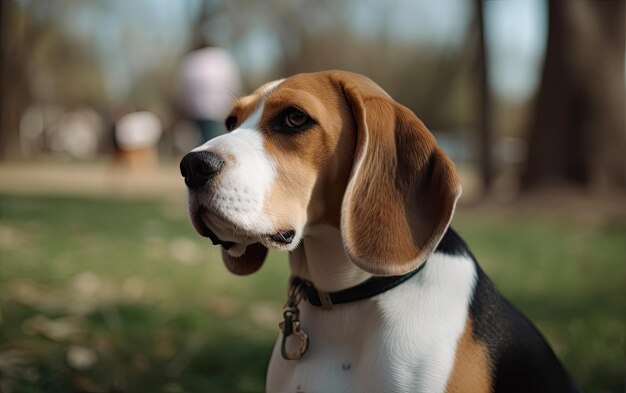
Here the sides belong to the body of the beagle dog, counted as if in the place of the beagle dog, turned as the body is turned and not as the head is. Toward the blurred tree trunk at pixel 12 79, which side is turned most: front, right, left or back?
right

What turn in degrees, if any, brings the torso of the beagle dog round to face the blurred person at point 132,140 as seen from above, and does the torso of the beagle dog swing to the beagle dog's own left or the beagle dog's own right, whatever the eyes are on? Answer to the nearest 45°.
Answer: approximately 135° to the beagle dog's own right

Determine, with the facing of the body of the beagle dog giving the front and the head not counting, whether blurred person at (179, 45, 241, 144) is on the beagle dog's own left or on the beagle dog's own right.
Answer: on the beagle dog's own right

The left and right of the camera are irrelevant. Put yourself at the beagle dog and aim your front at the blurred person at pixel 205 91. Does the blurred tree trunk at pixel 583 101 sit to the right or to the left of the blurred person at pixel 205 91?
right

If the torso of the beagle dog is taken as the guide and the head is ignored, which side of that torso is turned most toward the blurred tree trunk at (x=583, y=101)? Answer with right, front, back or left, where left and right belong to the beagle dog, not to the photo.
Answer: back

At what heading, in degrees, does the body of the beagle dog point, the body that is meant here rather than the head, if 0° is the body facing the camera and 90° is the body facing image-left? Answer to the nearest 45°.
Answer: approximately 45°

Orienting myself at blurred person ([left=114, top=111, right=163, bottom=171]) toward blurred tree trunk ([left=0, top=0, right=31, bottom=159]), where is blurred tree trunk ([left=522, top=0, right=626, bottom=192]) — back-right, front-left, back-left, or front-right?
back-right

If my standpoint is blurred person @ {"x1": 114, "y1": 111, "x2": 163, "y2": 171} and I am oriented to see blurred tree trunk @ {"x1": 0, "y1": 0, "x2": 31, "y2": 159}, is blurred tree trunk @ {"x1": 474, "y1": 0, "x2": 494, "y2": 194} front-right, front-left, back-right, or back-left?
back-right

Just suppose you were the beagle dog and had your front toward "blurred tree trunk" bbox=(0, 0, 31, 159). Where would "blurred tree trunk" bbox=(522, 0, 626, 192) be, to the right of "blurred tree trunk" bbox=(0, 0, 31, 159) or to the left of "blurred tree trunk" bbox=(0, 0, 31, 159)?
right

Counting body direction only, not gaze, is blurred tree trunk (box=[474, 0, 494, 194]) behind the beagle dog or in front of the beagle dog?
behind
